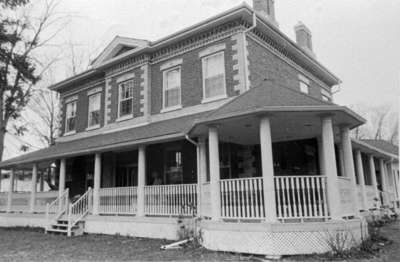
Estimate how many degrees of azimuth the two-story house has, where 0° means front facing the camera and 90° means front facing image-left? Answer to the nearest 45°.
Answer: approximately 45°
